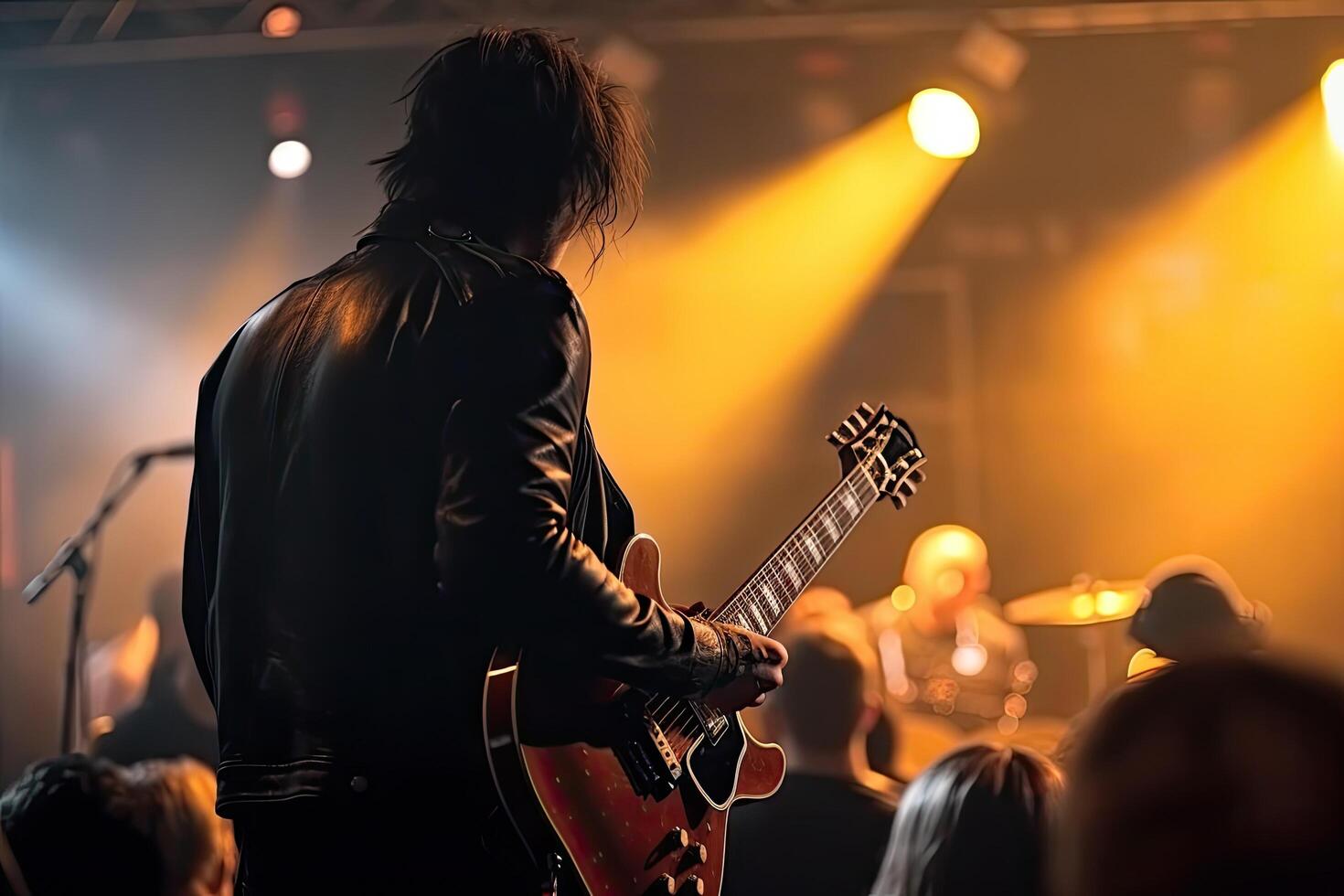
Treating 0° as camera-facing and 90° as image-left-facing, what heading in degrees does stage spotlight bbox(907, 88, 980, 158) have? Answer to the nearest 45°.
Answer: approximately 45°

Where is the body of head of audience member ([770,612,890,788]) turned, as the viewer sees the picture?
away from the camera

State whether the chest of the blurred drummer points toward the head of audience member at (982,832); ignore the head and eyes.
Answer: yes

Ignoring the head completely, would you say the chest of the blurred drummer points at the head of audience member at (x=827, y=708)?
yes

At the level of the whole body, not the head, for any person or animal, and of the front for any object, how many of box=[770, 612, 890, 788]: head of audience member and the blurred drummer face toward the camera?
1

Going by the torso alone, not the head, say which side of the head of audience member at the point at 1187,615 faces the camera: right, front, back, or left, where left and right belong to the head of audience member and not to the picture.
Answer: back

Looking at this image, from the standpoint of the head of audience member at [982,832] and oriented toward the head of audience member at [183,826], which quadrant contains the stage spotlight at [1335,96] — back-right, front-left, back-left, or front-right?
back-right

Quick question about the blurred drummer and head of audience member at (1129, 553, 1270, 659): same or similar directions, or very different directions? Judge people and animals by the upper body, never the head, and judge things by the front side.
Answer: very different directions

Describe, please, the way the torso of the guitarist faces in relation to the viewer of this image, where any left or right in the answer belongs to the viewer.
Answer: facing away from the viewer and to the right of the viewer

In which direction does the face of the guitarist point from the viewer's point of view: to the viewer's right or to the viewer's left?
to the viewer's right
